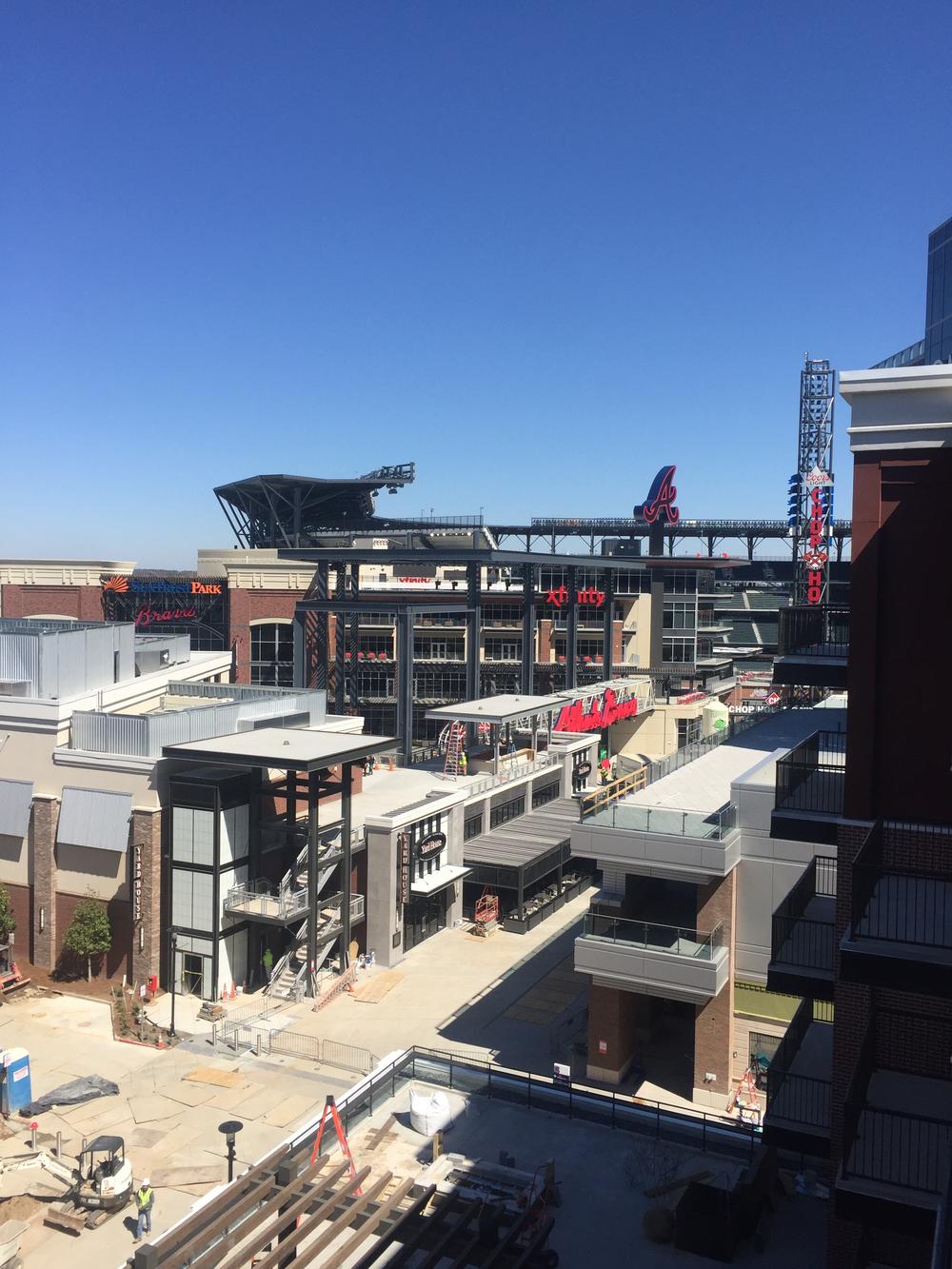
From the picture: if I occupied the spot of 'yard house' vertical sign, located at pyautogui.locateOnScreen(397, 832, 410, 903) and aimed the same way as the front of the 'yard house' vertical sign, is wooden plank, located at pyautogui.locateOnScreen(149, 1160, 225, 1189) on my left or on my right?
on my right

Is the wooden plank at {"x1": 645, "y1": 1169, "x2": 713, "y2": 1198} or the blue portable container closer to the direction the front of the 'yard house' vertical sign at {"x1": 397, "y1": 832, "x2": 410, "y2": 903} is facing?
the wooden plank

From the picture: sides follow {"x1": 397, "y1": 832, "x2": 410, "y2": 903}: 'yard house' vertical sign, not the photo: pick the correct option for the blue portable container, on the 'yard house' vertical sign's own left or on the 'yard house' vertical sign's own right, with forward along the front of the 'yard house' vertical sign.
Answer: on the 'yard house' vertical sign's own right

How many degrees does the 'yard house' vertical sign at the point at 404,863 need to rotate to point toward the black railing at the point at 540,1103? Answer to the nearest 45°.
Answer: approximately 45° to its right

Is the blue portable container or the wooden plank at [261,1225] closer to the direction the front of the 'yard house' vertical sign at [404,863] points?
the wooden plank

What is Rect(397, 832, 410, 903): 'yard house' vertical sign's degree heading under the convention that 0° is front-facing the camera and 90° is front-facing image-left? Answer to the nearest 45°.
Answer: approximately 315°

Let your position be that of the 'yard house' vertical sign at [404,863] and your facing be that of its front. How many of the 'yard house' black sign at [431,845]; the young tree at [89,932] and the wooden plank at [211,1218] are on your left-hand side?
1

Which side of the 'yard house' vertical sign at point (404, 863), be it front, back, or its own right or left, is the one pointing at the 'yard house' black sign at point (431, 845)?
left
